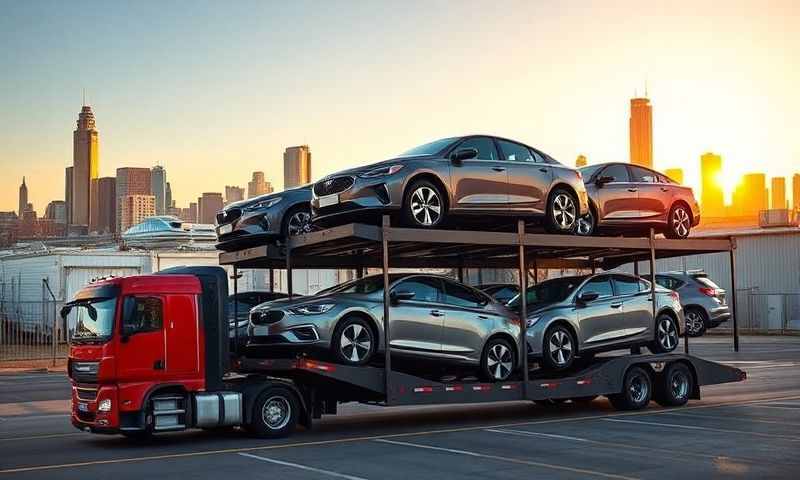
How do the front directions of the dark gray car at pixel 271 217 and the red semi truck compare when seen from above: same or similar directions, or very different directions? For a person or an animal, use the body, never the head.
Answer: same or similar directions

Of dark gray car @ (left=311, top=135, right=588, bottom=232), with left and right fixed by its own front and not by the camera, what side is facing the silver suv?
back

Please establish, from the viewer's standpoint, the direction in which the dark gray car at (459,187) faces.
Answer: facing the viewer and to the left of the viewer

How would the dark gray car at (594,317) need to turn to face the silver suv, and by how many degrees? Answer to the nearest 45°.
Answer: approximately 135° to its right

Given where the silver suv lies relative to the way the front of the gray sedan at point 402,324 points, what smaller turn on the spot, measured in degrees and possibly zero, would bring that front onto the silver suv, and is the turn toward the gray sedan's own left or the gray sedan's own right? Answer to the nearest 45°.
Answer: approximately 180°

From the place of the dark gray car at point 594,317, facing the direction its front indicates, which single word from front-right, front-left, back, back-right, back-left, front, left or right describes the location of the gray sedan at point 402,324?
front

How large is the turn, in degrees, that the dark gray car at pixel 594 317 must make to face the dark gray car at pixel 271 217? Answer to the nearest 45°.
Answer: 0° — it already faces it

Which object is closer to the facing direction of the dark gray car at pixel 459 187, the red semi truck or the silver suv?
the red semi truck

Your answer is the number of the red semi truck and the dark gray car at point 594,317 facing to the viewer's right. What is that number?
0

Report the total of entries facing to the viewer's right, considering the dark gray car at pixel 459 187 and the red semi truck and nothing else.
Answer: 0

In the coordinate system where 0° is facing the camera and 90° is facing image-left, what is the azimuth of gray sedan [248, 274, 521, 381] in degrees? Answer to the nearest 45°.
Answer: approximately 45°

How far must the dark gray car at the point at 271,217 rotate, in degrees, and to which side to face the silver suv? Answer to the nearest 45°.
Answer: approximately 180°

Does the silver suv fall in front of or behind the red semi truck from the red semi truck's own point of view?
behind

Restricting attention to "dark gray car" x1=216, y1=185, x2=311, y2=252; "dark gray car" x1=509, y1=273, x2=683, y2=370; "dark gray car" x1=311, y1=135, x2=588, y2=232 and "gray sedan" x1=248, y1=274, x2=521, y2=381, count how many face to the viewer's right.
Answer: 0
